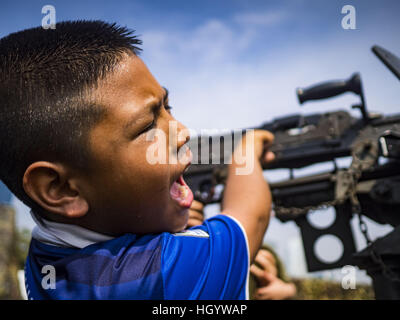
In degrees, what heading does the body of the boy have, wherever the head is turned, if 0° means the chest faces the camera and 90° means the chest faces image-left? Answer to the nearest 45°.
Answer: approximately 270°
